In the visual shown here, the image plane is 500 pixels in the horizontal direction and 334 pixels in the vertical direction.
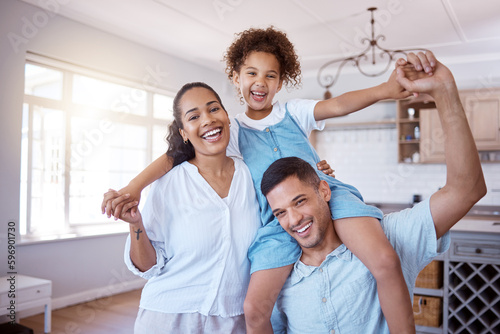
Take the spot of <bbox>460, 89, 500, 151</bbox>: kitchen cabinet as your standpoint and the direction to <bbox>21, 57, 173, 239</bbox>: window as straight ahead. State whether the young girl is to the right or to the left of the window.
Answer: left

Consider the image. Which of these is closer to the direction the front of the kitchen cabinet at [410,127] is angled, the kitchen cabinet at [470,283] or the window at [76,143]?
the kitchen cabinet

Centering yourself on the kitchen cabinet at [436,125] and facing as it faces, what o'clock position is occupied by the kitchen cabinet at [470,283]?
the kitchen cabinet at [470,283] is roughly at 12 o'clock from the kitchen cabinet at [436,125].

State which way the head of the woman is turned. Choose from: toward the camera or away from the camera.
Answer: toward the camera

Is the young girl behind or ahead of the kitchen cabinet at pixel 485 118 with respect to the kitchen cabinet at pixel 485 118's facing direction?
ahead

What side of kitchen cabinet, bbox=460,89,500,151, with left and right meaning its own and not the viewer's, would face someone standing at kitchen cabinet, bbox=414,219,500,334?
front

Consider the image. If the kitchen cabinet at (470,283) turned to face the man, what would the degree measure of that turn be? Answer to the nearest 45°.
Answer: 0° — it already faces them

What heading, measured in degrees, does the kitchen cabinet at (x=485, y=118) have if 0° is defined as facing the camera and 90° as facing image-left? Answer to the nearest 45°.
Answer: approximately 0°

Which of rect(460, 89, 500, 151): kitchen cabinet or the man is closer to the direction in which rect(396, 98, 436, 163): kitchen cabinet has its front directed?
the man

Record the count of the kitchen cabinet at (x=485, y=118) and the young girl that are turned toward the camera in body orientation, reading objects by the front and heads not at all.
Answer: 2

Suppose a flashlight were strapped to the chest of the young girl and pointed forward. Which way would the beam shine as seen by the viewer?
toward the camera

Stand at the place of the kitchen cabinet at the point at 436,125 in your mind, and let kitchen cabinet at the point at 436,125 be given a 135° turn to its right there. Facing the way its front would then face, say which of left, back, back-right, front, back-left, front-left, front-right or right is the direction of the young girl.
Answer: back-left

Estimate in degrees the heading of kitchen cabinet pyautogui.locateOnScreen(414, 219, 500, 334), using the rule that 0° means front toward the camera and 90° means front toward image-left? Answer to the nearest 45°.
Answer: approximately 0°

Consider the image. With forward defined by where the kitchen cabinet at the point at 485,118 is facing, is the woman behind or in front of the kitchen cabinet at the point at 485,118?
in front

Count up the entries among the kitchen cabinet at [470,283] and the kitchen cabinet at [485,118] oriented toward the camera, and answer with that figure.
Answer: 2

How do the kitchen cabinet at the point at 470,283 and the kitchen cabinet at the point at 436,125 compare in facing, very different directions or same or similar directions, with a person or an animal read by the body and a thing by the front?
same or similar directions
